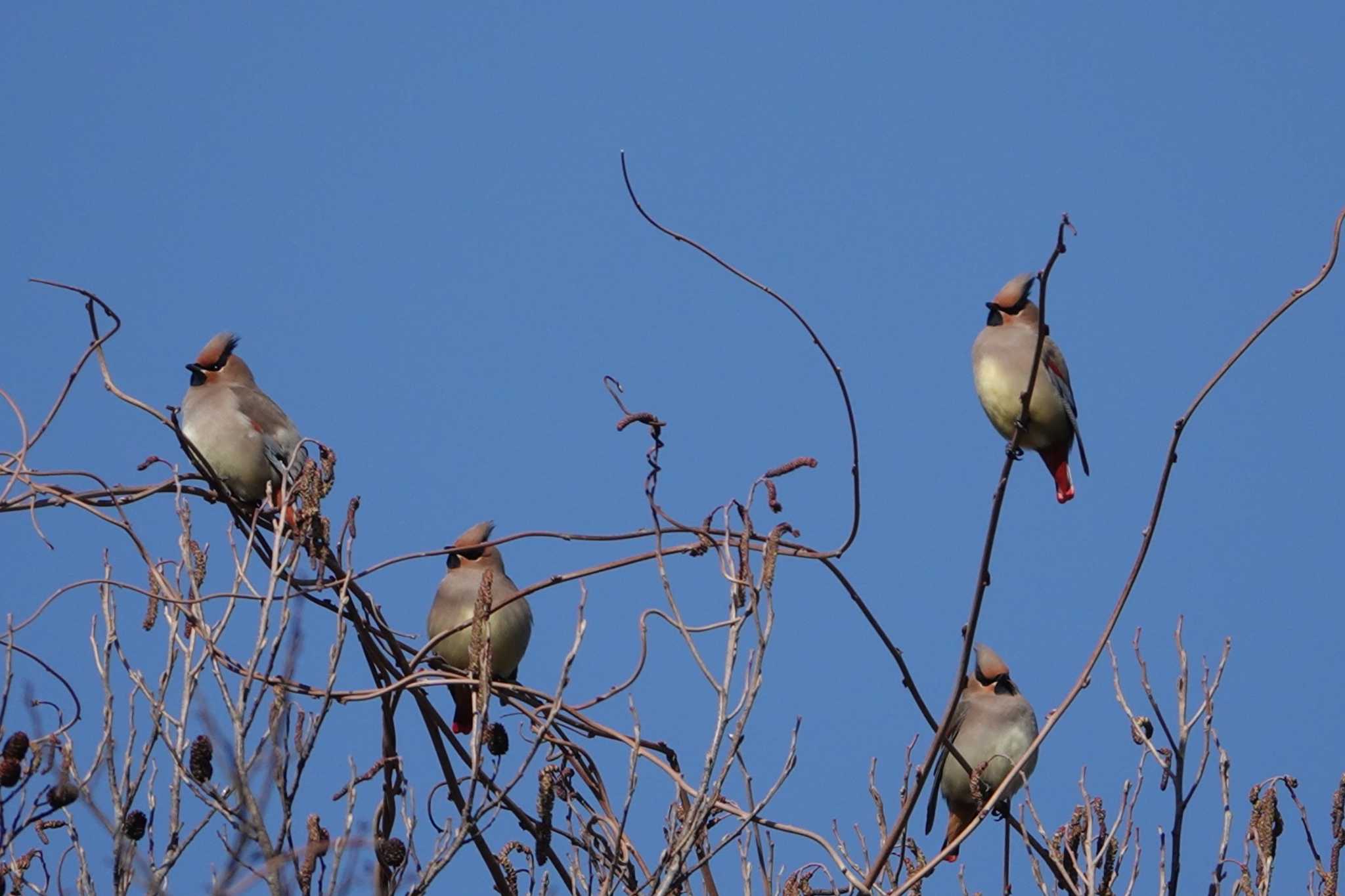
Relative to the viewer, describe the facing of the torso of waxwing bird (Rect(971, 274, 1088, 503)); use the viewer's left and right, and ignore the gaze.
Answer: facing the viewer and to the left of the viewer

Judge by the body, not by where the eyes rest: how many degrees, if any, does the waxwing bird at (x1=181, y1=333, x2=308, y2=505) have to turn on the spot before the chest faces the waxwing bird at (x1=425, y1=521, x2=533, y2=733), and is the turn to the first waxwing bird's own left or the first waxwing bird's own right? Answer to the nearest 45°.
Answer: approximately 135° to the first waxwing bird's own left

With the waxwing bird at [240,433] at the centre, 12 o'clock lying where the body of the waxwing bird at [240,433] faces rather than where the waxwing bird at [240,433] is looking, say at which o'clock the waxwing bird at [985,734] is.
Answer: the waxwing bird at [985,734] is roughly at 8 o'clock from the waxwing bird at [240,433].

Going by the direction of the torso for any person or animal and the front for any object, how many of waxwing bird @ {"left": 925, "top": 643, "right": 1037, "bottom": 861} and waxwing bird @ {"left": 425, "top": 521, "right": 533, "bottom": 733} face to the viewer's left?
0

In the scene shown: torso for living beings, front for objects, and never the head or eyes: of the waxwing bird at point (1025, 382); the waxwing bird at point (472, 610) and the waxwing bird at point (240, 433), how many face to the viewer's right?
0

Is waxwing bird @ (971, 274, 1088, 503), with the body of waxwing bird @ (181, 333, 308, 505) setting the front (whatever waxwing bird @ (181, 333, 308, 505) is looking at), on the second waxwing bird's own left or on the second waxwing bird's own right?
on the second waxwing bird's own left

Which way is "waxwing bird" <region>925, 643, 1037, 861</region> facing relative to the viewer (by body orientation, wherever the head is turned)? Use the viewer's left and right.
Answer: facing the viewer and to the right of the viewer

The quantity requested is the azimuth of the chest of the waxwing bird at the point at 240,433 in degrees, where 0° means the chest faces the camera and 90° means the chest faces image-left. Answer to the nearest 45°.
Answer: approximately 45°

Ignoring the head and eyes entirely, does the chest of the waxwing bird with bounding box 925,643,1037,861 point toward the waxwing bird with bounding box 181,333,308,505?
no

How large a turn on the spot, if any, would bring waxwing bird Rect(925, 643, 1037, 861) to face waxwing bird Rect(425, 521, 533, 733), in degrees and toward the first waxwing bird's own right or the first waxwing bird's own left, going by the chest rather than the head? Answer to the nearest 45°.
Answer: approximately 135° to the first waxwing bird's own right

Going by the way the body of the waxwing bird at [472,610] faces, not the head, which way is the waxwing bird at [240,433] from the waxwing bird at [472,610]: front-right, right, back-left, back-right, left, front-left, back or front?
right

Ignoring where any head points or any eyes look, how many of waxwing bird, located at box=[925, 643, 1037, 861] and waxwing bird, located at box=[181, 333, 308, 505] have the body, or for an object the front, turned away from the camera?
0

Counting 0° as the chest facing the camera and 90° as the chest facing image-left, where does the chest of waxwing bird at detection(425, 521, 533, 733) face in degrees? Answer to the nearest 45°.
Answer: approximately 0°

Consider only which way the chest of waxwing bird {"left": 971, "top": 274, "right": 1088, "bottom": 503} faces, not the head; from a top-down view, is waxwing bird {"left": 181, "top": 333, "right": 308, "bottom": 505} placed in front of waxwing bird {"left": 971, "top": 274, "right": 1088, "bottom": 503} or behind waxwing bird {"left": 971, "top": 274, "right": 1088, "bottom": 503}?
in front
